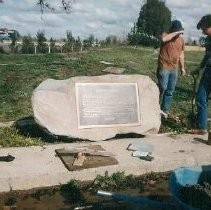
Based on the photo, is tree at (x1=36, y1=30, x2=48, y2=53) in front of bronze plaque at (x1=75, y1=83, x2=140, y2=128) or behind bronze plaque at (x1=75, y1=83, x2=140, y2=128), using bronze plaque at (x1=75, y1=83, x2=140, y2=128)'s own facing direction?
behind

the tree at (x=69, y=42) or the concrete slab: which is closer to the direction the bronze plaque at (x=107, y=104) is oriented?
the concrete slab

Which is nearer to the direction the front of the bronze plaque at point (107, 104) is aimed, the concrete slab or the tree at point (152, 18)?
the concrete slab

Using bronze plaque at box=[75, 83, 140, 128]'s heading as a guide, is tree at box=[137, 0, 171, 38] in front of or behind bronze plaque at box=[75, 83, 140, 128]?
behind

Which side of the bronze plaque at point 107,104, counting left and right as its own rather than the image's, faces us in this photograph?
front

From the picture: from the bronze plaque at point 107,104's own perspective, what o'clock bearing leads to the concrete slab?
The concrete slab is roughly at 12 o'clock from the bronze plaque.

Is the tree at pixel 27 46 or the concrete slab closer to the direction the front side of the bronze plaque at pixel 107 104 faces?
the concrete slab

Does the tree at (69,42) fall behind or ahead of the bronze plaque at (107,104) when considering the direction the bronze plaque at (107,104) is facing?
behind

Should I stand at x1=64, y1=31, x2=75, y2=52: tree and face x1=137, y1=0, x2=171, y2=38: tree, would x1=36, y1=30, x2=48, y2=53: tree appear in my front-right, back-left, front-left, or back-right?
back-left

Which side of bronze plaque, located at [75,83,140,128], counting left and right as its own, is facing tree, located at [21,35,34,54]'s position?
back
